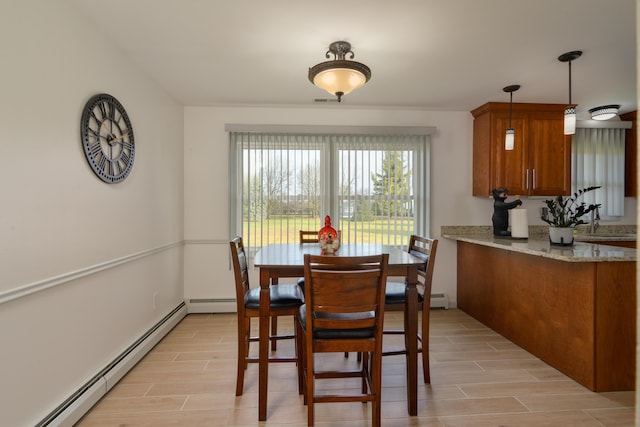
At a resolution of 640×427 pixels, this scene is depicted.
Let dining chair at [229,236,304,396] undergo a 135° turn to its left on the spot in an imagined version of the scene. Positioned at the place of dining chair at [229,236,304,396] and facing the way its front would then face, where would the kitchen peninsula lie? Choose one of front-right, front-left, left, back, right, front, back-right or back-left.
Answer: back-right

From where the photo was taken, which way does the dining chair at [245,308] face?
to the viewer's right

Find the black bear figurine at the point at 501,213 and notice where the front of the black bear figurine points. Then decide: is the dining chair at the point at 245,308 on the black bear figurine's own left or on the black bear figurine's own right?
on the black bear figurine's own right

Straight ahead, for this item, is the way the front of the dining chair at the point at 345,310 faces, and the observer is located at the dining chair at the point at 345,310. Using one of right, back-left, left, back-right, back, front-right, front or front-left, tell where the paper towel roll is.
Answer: front-right

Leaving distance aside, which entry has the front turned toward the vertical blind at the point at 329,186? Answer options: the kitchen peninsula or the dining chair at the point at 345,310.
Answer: the dining chair

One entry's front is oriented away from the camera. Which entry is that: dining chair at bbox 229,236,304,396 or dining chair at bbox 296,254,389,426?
dining chair at bbox 296,254,389,426

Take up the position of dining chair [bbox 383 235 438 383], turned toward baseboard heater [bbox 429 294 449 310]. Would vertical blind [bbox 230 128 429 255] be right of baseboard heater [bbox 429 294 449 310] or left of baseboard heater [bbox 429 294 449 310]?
left

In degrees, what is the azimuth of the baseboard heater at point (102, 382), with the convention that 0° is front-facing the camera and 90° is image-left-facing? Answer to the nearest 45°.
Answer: approximately 315°

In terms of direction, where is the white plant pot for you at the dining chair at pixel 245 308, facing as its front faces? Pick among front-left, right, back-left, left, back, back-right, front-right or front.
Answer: front

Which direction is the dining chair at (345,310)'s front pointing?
away from the camera
